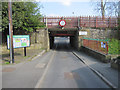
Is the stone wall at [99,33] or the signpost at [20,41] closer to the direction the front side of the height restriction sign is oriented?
the signpost

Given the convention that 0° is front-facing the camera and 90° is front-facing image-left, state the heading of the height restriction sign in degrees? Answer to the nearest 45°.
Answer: approximately 0°

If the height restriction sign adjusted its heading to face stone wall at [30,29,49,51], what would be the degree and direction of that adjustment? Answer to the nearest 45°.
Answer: approximately 90° to its right

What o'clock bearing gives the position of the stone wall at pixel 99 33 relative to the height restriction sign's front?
The stone wall is roughly at 9 o'clock from the height restriction sign.
